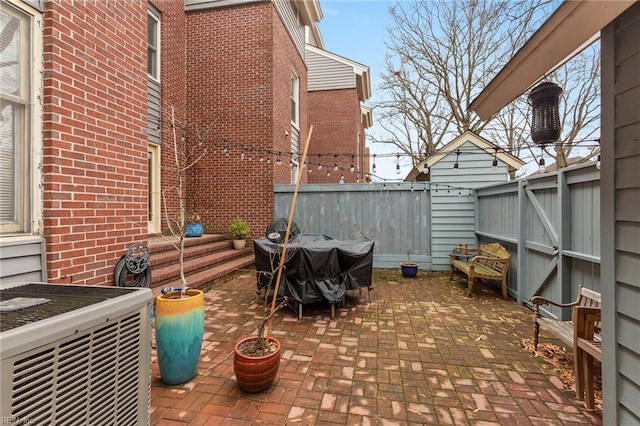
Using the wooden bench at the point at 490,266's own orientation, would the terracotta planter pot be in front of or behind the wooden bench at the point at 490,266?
in front

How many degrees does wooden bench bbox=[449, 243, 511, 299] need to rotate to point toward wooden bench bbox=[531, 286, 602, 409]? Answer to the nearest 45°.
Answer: approximately 45° to its left

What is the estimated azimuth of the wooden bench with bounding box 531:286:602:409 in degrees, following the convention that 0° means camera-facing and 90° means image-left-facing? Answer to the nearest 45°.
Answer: approximately 45°

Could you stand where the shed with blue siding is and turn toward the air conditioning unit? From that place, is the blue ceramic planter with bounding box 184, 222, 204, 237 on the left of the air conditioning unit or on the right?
right

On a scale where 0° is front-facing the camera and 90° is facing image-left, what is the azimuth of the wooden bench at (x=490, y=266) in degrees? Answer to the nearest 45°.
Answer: approximately 45°

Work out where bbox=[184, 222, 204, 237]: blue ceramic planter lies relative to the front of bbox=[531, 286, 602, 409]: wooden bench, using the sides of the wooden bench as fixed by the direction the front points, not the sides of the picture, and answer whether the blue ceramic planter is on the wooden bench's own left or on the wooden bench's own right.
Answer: on the wooden bench's own right

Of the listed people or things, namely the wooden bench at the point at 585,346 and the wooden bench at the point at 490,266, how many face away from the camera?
0

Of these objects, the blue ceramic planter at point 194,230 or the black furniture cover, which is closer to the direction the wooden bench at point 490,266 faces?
the black furniture cover

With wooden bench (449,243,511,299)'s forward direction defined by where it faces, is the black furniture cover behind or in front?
in front
